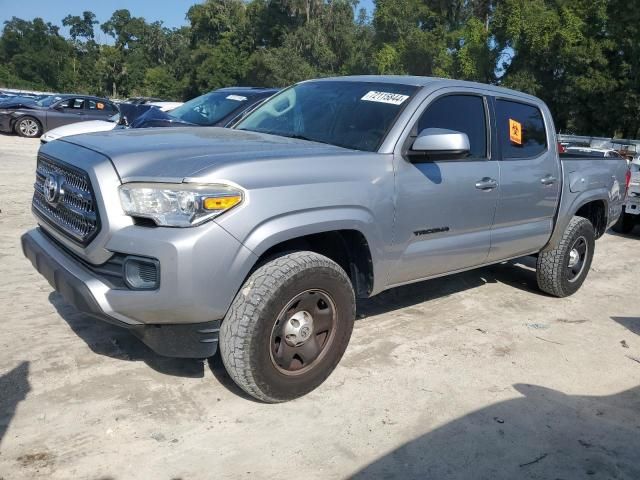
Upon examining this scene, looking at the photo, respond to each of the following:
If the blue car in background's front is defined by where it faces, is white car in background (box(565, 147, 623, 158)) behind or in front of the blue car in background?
behind

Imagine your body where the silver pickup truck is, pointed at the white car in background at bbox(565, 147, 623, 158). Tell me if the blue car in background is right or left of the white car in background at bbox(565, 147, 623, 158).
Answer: left

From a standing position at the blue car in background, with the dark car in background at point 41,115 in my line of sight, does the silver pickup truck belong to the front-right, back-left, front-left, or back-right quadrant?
back-left

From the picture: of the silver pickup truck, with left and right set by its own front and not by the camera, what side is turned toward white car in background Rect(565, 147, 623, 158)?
back

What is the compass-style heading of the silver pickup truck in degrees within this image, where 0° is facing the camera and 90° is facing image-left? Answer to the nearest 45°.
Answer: approximately 45°

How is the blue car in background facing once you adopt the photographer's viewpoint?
facing the viewer and to the left of the viewer

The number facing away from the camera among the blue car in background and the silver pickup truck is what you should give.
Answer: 0

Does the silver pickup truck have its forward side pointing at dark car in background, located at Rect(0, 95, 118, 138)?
no

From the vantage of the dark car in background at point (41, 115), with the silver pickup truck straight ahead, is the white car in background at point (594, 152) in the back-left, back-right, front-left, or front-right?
front-left

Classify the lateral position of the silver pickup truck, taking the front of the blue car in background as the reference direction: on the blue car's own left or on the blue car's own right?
on the blue car's own left

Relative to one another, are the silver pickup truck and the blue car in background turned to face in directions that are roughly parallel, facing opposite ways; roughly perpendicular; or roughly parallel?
roughly parallel
